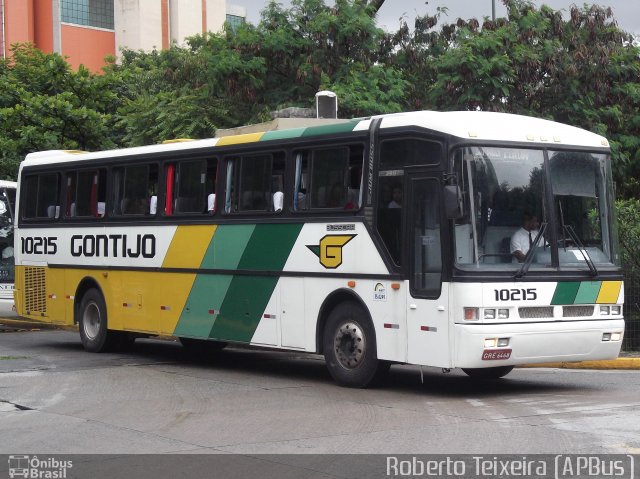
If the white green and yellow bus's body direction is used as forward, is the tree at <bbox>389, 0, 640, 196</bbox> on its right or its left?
on its left

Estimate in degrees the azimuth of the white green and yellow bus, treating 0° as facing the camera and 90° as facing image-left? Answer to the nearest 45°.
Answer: approximately 315°

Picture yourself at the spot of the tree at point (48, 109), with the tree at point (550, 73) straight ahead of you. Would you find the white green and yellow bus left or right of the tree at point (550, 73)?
right

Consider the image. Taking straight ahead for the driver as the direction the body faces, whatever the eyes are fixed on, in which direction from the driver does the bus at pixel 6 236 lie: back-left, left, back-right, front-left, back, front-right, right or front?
back

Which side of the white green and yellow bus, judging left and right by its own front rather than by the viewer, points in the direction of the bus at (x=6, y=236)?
back

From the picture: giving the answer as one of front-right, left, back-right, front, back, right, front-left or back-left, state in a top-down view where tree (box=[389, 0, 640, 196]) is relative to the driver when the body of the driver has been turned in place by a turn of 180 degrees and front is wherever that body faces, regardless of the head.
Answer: front-right

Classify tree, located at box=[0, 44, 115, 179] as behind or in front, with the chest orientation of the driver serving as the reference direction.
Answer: behind

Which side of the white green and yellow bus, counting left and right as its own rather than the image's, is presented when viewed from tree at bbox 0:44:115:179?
back

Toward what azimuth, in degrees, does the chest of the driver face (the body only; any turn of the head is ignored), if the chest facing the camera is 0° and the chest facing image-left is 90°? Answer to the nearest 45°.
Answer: approximately 315°
